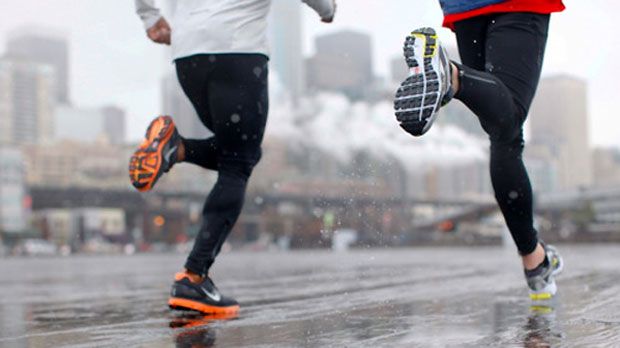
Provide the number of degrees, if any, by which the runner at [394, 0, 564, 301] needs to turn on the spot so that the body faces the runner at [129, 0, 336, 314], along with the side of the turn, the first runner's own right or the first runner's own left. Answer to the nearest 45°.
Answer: approximately 135° to the first runner's own left

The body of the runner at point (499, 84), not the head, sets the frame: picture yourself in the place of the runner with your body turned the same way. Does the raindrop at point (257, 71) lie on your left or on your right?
on your left

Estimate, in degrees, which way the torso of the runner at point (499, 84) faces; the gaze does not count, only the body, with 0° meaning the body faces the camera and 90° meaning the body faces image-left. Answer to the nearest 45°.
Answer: approximately 225°
